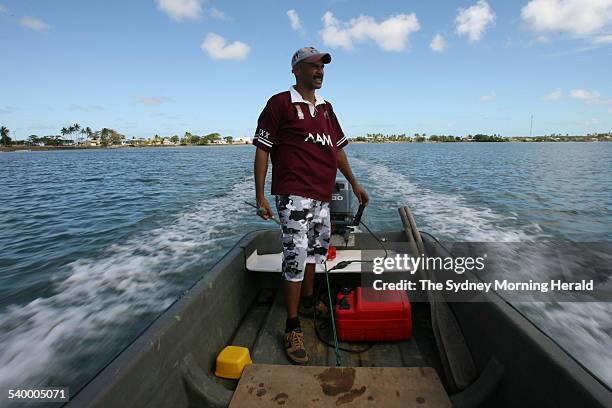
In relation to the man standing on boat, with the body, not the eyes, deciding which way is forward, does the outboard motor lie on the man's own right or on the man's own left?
on the man's own left

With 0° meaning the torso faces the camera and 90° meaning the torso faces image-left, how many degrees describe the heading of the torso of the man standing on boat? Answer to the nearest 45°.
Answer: approximately 315°
